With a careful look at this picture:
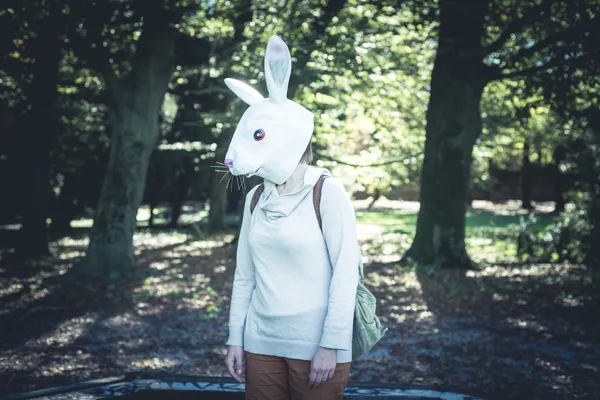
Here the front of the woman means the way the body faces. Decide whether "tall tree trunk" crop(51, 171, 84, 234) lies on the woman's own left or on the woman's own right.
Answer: on the woman's own right

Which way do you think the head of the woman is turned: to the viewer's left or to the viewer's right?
to the viewer's left

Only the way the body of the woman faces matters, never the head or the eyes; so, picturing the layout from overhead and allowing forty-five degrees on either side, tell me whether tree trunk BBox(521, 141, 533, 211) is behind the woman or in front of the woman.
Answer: behind

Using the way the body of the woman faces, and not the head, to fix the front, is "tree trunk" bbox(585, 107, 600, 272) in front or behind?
behind

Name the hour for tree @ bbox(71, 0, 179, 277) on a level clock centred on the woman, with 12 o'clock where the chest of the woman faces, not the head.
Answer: The tree is roughly at 4 o'clock from the woman.

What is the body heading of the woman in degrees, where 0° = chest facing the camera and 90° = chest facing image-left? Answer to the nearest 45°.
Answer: approximately 45°

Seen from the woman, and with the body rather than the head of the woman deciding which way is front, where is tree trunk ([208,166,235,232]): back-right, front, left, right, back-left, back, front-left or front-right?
back-right

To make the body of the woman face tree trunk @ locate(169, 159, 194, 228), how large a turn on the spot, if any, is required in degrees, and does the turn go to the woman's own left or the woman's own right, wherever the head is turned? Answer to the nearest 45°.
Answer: approximately 135° to the woman's own right
